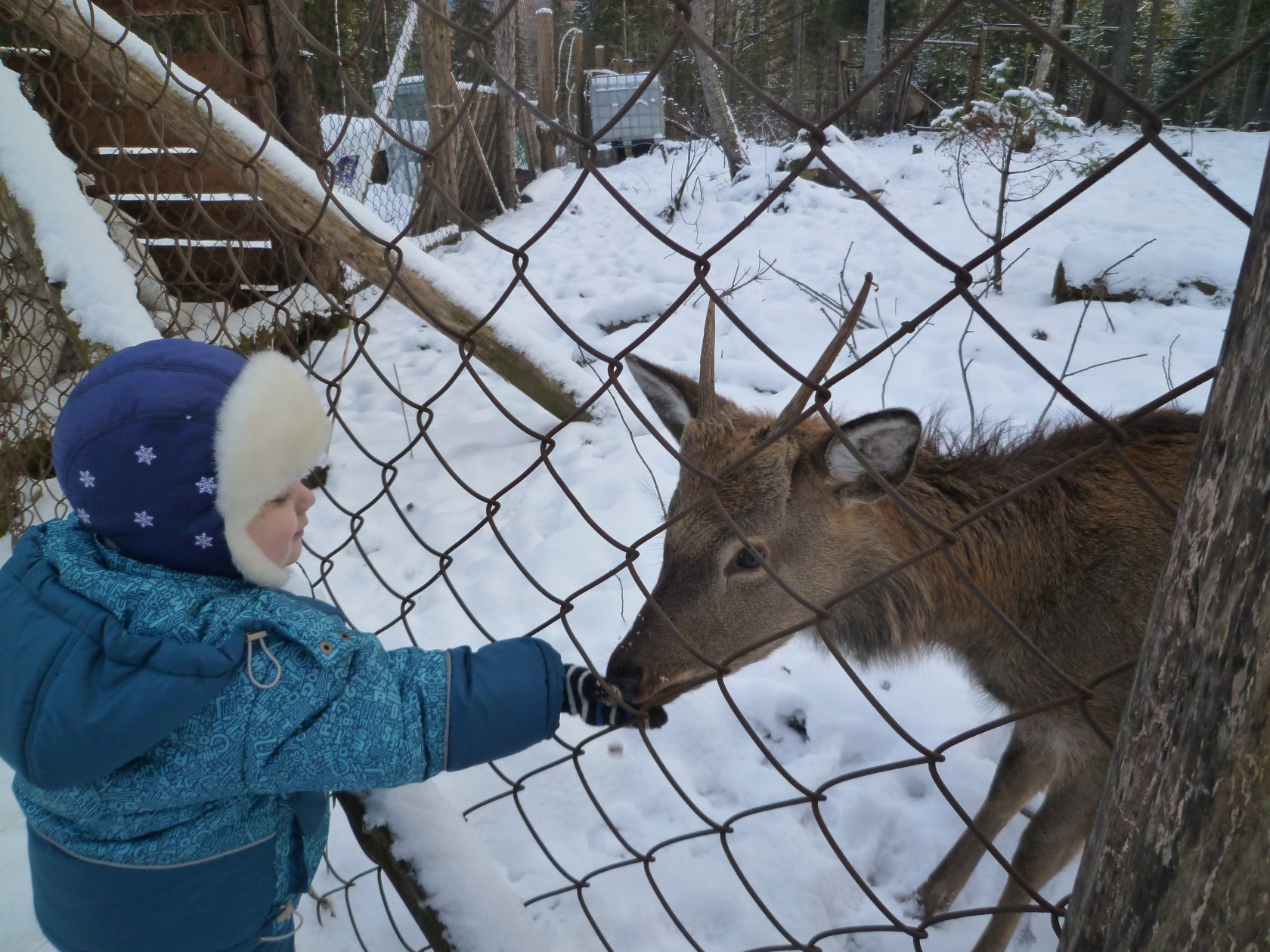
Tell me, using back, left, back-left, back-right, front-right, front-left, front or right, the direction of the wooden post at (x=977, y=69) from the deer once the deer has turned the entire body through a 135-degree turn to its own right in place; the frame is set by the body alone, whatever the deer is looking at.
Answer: front-left

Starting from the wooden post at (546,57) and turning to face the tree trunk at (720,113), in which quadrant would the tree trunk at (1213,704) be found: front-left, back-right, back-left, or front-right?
front-right

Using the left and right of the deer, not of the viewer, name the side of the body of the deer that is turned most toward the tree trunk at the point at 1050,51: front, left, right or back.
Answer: right

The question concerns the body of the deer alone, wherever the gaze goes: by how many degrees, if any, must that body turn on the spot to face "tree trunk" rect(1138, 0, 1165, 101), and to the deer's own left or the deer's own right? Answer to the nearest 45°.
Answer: approximately 90° to the deer's own right

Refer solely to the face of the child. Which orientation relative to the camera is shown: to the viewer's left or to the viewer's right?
to the viewer's right

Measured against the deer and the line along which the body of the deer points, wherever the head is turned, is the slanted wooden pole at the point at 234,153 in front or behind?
in front

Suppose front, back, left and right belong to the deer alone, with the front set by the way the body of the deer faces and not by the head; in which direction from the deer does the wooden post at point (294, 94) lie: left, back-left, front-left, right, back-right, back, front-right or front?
front-right

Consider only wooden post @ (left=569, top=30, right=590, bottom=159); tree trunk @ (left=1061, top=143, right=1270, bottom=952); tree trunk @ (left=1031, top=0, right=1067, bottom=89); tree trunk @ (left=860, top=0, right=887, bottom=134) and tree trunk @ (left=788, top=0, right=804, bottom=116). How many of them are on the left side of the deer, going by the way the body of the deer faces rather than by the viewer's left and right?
1

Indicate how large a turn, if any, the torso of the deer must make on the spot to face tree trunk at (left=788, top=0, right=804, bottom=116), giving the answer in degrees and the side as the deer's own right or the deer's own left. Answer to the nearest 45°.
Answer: approximately 90° to the deer's own right

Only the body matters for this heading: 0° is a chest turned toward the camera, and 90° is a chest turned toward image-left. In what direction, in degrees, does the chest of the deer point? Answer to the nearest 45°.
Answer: approximately 90°
